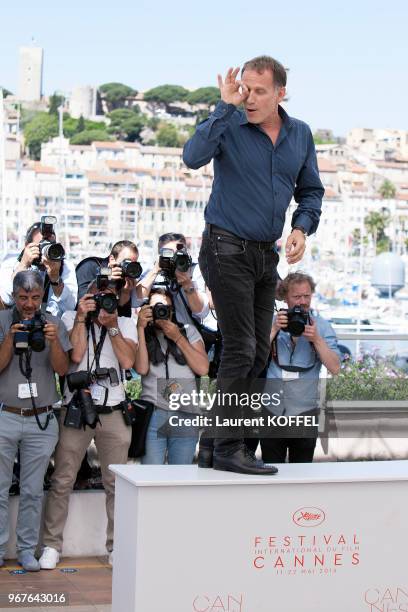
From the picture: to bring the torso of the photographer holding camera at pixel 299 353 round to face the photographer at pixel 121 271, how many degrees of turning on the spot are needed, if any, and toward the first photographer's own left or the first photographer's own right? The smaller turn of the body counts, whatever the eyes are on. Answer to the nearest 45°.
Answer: approximately 90° to the first photographer's own right

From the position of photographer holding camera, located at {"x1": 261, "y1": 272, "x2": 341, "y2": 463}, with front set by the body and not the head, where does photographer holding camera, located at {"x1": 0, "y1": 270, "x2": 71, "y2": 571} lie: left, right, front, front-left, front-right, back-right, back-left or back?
right

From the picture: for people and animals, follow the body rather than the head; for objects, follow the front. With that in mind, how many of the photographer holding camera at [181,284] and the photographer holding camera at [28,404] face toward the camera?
2

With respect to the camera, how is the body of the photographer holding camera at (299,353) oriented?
toward the camera

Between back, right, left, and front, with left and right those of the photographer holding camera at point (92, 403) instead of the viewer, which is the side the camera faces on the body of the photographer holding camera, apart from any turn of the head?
front

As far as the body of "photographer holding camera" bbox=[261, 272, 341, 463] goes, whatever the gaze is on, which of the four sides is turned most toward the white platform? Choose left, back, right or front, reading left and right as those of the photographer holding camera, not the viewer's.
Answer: front

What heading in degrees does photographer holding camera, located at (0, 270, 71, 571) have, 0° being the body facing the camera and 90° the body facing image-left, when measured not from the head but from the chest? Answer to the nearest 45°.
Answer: approximately 0°

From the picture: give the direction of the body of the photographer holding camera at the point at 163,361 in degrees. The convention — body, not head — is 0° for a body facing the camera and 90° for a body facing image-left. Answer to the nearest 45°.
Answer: approximately 0°
